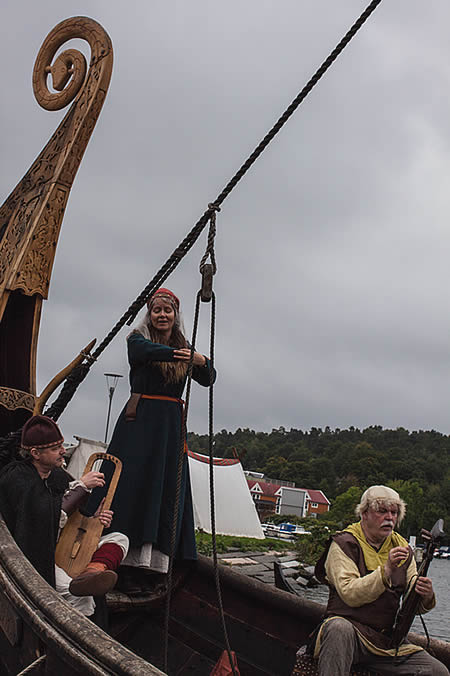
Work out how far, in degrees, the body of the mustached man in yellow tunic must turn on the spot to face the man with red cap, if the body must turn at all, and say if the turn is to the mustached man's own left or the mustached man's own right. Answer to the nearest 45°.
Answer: approximately 135° to the mustached man's own right

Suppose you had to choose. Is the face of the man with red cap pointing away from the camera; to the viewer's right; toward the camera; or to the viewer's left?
to the viewer's right

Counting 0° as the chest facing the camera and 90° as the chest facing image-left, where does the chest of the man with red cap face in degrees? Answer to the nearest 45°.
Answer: approximately 270°

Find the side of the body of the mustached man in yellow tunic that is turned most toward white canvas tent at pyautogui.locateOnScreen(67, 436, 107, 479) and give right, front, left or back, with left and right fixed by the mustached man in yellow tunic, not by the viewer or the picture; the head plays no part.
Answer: back

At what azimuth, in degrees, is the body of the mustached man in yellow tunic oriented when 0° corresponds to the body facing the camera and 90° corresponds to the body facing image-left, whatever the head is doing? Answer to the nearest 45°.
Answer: approximately 315°

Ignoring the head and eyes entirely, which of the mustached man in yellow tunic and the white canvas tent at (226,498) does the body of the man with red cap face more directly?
the mustached man in yellow tunic

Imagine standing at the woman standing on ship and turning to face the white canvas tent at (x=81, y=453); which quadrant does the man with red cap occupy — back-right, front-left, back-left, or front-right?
back-left

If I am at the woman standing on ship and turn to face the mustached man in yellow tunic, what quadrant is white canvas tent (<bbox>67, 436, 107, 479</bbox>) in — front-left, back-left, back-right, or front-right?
back-left

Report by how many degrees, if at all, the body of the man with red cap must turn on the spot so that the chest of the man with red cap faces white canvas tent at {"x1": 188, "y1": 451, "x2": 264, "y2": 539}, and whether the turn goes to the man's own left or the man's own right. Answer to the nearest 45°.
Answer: approximately 90° to the man's own left

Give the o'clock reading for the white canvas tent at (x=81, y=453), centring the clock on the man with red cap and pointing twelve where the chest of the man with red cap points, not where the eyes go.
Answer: The white canvas tent is roughly at 9 o'clock from the man with red cap.

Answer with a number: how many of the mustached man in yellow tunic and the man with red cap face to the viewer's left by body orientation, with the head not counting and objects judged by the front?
0

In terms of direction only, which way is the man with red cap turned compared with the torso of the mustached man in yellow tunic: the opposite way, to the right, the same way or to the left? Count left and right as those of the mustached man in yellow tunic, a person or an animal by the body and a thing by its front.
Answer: to the left
